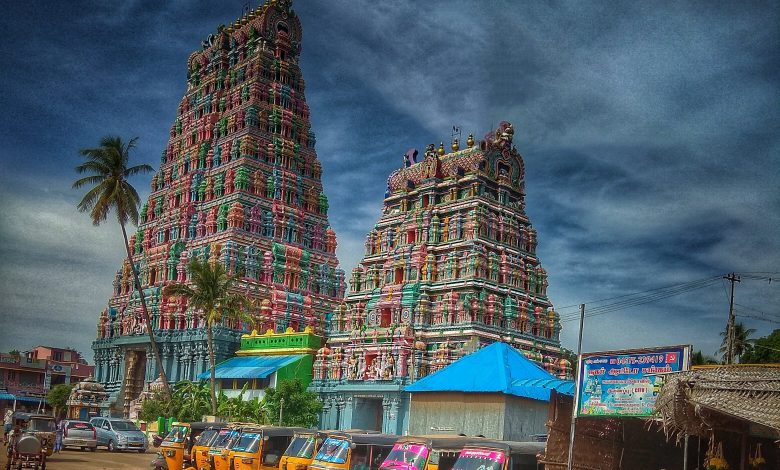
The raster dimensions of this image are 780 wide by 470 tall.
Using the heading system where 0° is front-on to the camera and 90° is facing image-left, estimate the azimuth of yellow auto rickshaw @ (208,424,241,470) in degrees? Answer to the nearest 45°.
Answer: approximately 45°

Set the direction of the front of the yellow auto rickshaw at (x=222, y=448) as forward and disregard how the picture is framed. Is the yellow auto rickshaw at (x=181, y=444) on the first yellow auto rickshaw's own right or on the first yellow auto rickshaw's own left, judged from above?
on the first yellow auto rickshaw's own right

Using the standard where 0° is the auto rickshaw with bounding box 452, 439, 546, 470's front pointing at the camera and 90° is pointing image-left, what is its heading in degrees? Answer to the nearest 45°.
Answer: approximately 45°

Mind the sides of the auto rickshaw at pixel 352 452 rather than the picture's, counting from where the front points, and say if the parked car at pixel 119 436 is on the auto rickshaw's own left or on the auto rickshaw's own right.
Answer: on the auto rickshaw's own right

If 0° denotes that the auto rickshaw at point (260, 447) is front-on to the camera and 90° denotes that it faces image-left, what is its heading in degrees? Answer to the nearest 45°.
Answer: approximately 45°
